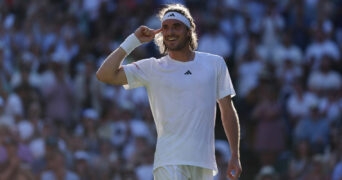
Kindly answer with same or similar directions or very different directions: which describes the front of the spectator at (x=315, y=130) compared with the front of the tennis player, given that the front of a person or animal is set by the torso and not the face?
same or similar directions

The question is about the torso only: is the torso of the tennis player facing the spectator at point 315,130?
no

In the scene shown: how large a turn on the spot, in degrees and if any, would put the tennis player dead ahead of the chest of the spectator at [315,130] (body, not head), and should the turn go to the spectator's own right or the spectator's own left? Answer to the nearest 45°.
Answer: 0° — they already face them

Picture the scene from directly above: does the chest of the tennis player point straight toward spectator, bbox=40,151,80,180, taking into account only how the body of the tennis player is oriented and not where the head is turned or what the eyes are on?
no

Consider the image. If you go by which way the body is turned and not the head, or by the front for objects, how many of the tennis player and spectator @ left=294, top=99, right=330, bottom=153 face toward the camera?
2

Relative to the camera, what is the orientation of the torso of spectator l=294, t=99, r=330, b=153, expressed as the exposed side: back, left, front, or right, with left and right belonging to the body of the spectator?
front

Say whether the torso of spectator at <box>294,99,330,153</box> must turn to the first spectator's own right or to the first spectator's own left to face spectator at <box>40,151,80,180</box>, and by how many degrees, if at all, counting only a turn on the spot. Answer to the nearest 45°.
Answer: approximately 45° to the first spectator's own right

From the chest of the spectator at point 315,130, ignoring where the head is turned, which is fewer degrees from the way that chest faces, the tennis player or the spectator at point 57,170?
the tennis player
